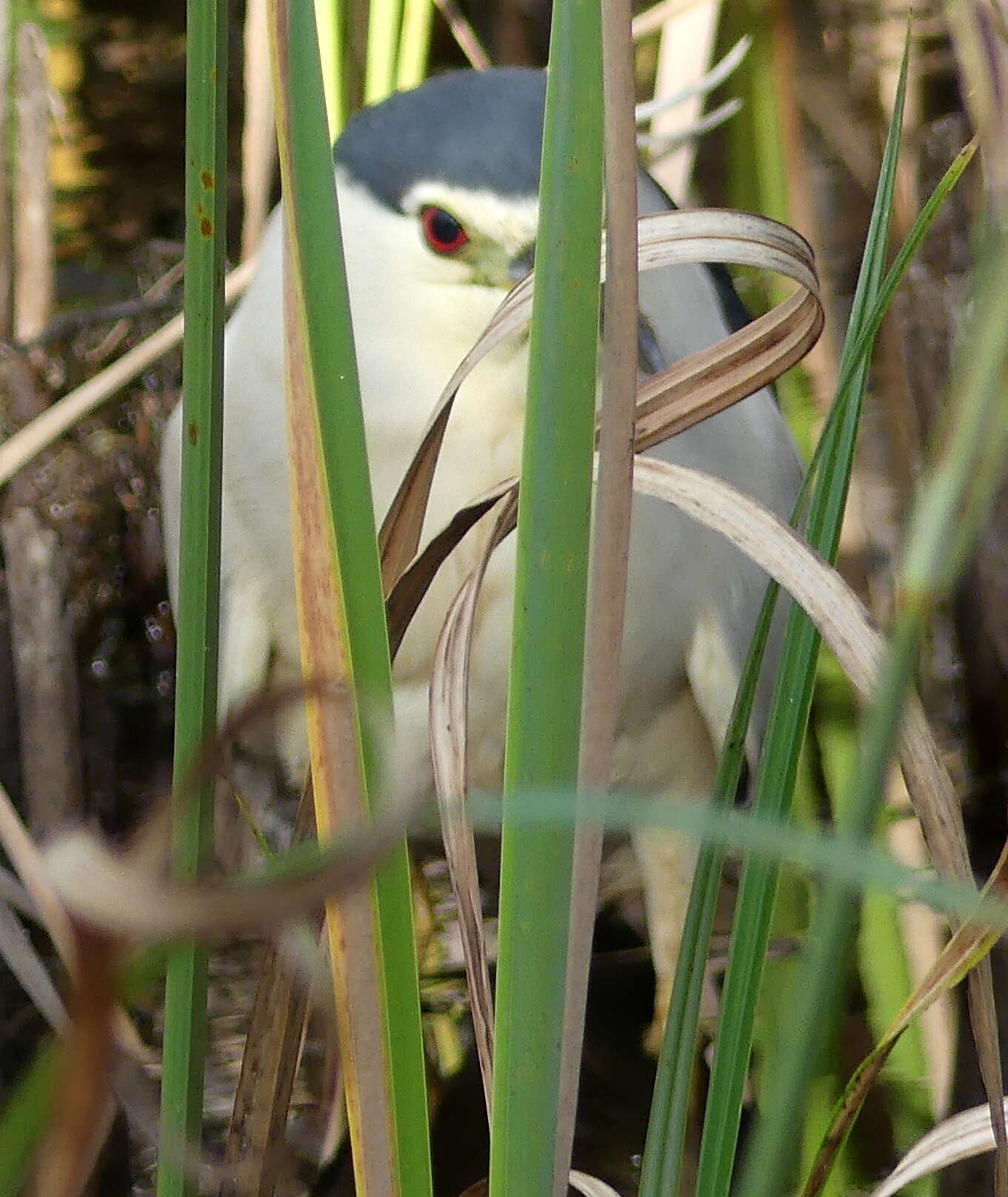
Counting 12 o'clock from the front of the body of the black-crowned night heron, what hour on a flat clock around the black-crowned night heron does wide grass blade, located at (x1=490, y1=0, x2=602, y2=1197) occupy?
The wide grass blade is roughly at 12 o'clock from the black-crowned night heron.

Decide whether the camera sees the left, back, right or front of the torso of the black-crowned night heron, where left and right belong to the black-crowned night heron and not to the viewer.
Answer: front

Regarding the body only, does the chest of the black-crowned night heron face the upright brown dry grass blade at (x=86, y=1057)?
yes
